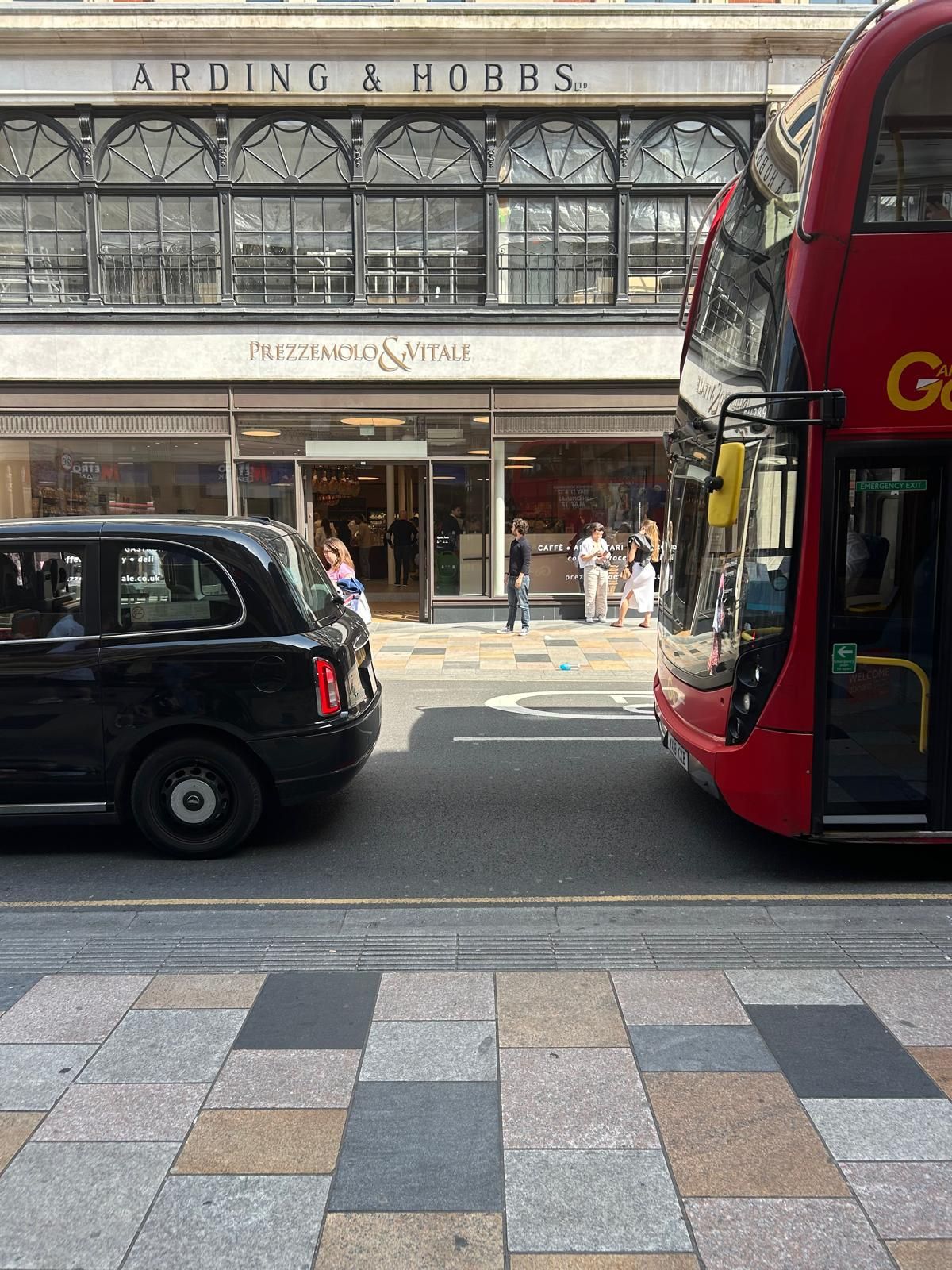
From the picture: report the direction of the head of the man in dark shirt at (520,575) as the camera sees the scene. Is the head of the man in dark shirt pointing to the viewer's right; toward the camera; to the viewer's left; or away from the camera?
to the viewer's left

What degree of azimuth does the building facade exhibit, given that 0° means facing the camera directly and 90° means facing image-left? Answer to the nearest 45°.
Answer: approximately 0°

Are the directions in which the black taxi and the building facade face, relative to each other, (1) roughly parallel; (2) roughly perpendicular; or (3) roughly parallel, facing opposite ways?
roughly perpendicular

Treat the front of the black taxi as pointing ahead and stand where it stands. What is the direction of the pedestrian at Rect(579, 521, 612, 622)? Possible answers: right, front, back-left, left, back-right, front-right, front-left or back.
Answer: back-right

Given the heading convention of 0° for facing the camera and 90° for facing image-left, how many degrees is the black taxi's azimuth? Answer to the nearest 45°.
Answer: approximately 90°

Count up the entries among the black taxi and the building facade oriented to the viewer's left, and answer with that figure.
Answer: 1

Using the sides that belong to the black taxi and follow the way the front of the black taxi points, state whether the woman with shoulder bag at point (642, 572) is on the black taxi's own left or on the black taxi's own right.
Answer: on the black taxi's own right

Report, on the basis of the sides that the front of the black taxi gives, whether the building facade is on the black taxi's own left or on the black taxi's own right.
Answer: on the black taxi's own right
